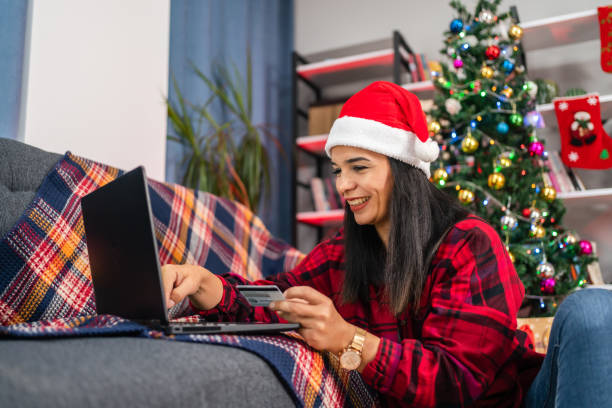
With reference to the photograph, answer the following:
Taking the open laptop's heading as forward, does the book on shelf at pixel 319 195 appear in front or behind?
in front

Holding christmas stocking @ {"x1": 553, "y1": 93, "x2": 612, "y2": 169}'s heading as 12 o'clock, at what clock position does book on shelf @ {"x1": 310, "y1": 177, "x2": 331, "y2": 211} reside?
The book on shelf is roughly at 3 o'clock from the christmas stocking.

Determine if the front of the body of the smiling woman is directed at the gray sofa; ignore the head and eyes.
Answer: yes

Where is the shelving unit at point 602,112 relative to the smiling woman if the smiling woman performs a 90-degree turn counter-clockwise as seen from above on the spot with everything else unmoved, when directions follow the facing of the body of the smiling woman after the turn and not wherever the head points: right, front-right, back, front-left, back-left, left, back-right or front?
left

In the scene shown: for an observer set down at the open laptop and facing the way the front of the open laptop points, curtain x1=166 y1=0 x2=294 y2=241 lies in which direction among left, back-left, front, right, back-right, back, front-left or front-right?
front-left

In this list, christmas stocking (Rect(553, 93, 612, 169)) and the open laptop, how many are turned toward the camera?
1

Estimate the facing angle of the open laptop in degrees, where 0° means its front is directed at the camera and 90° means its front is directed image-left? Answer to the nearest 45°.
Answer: approximately 225°

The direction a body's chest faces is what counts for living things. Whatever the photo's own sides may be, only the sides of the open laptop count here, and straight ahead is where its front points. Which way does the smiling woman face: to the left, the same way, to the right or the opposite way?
the opposite way

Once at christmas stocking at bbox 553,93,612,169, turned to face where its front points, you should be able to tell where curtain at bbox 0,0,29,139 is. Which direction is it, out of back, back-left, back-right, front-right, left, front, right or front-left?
front-right

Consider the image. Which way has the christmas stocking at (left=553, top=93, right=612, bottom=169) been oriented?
toward the camera

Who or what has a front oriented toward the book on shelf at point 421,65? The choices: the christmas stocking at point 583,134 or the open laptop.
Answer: the open laptop

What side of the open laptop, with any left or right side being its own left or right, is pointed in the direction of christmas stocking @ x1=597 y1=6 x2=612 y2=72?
front

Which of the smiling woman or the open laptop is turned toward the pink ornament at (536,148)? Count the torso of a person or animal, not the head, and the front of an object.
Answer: the open laptop
